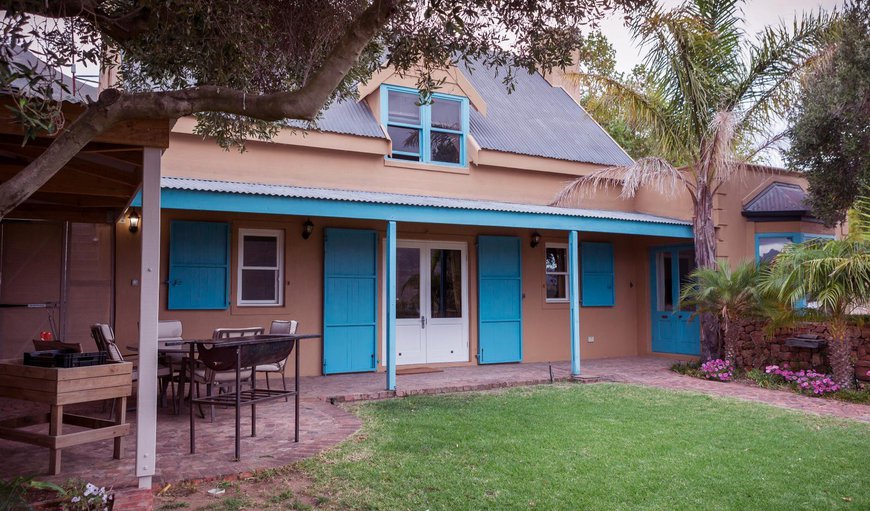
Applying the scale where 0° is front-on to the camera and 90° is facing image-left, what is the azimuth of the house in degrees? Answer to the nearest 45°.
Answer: approximately 315°

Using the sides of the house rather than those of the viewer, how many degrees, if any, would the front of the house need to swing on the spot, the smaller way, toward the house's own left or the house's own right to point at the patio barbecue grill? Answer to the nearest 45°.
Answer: approximately 45° to the house's own right

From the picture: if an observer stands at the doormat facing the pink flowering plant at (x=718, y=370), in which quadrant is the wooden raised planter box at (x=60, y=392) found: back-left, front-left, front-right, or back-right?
back-right

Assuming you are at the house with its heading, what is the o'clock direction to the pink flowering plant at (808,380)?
The pink flowering plant is roughly at 11 o'clock from the house.

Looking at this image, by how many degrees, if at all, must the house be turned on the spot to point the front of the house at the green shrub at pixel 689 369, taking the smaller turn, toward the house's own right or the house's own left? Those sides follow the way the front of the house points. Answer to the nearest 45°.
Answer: approximately 45° to the house's own left
